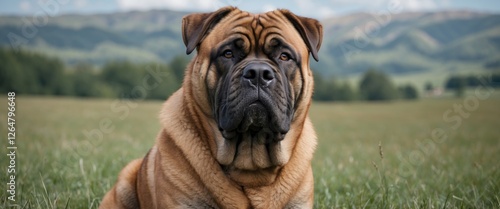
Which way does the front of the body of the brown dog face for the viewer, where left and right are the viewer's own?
facing the viewer and to the right of the viewer
